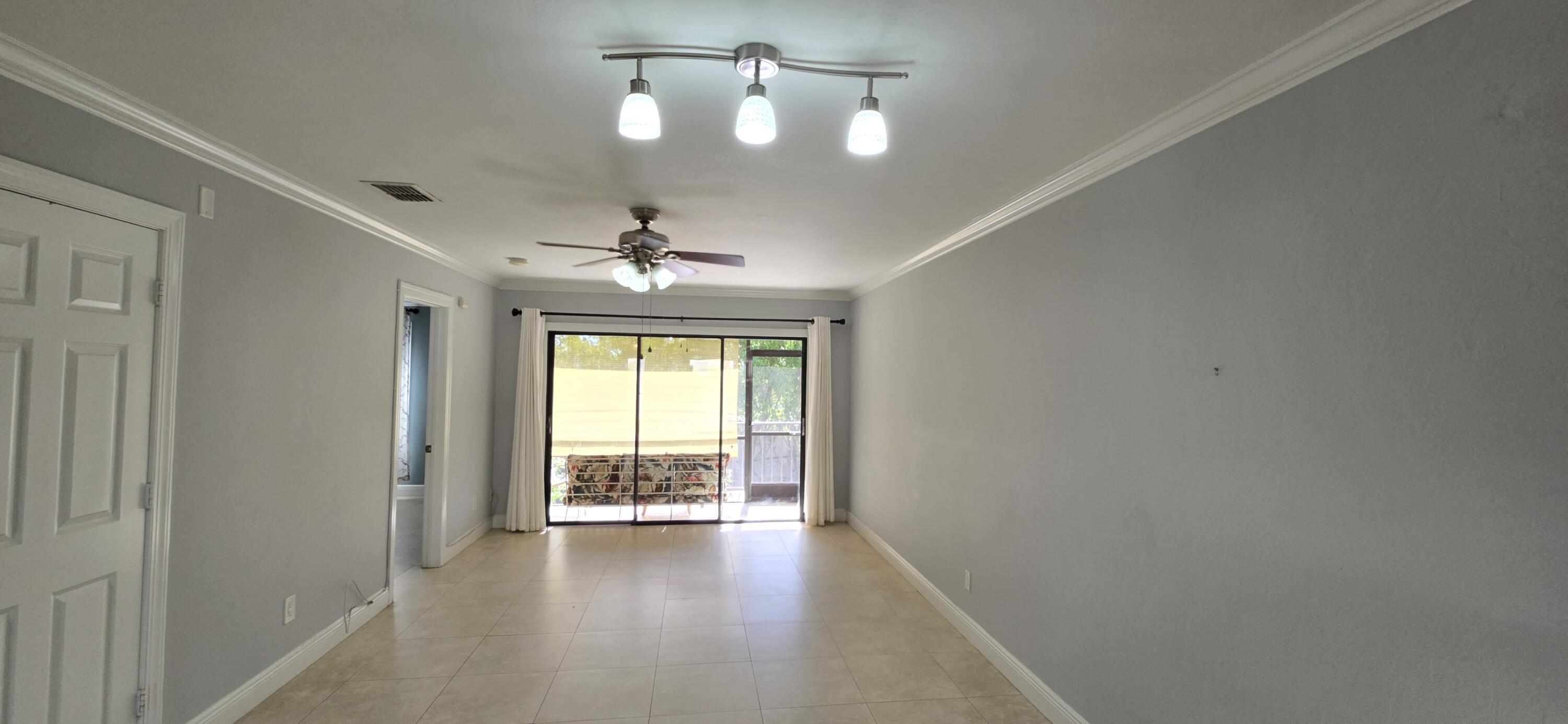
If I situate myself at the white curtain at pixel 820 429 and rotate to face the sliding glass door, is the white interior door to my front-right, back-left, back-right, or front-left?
front-left

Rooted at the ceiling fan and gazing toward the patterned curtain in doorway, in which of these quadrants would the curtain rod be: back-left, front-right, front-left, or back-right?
front-right

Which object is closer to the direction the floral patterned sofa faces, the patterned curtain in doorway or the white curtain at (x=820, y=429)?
the patterned curtain in doorway

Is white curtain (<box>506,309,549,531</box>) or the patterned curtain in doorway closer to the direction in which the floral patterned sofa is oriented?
the patterned curtain in doorway
